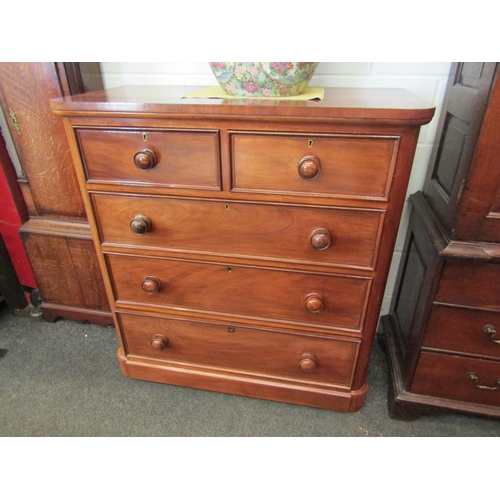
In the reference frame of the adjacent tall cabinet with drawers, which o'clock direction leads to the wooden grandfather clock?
The wooden grandfather clock is roughly at 4 o'clock from the adjacent tall cabinet with drawers.

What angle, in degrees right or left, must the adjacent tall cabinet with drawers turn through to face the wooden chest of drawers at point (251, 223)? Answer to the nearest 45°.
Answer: approximately 90° to its right

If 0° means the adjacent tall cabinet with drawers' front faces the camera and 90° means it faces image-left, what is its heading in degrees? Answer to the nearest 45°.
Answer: approximately 315°

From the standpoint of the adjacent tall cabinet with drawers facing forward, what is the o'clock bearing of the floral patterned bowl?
The floral patterned bowl is roughly at 4 o'clock from the adjacent tall cabinet with drawers.
